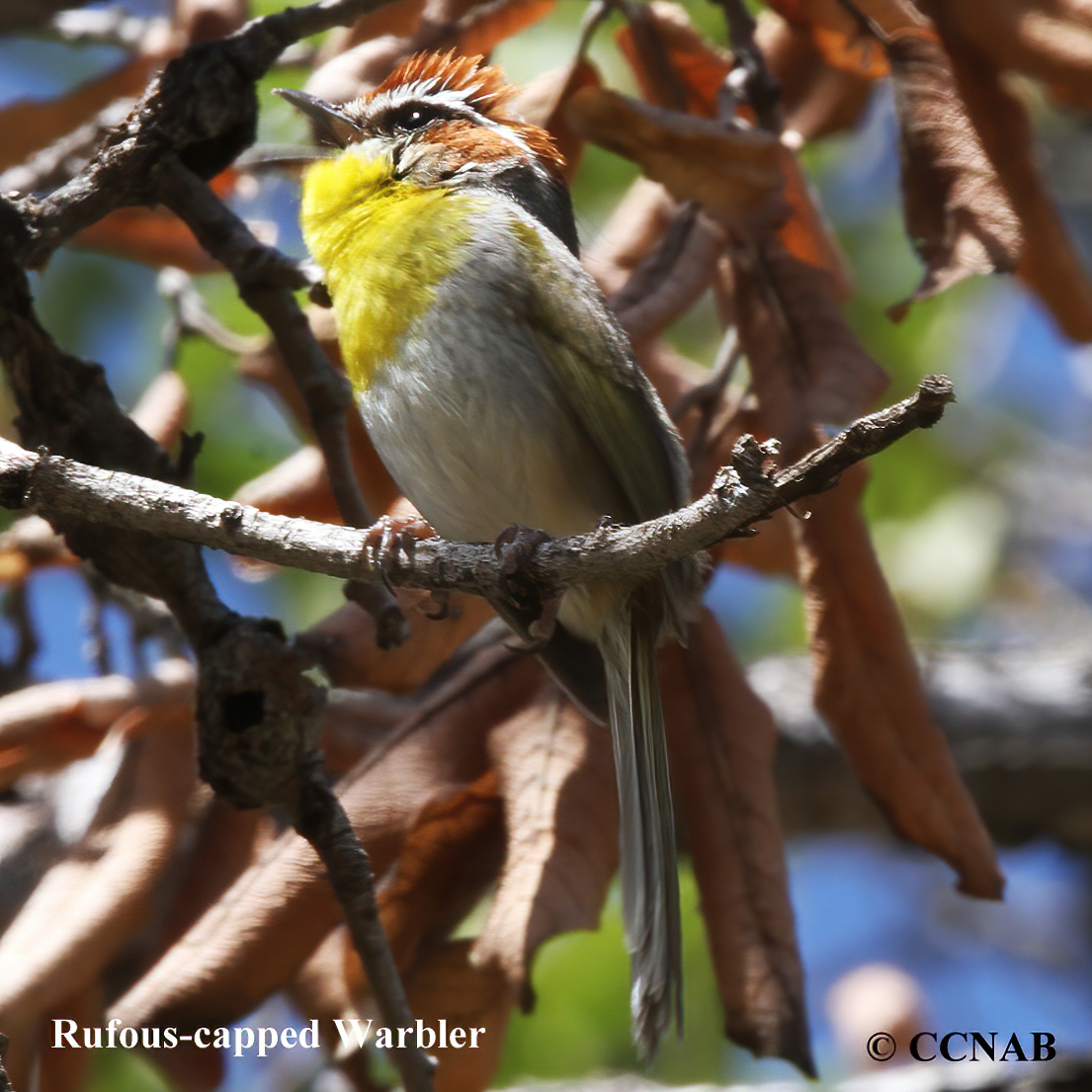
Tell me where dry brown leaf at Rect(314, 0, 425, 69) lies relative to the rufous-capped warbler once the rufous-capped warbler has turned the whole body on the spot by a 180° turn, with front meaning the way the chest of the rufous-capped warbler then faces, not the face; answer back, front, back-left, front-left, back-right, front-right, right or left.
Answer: front-left

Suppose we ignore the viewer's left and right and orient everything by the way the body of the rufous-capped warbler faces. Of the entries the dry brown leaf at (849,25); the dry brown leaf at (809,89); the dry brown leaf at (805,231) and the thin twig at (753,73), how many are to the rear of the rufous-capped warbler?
4

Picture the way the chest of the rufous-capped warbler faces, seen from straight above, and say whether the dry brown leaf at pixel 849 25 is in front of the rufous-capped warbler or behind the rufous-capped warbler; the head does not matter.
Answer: behind

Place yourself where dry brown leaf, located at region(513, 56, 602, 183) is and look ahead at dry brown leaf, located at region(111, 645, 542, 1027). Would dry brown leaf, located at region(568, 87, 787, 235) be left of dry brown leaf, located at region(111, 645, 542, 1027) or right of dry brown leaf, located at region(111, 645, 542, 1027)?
left

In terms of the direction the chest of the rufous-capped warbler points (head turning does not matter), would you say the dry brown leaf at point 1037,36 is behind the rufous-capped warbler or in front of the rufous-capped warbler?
behind

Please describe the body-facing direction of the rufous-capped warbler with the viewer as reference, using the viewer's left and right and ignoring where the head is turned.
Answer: facing the viewer and to the left of the viewer

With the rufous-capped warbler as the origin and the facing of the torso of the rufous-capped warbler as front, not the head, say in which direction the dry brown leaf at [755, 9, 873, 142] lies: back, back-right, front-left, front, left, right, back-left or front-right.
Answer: back

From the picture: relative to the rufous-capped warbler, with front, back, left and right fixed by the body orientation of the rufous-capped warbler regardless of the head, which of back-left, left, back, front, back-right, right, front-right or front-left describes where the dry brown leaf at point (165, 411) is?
right

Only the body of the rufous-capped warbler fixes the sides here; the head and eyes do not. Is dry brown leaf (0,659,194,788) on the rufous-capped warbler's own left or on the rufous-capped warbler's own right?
on the rufous-capped warbler's own right

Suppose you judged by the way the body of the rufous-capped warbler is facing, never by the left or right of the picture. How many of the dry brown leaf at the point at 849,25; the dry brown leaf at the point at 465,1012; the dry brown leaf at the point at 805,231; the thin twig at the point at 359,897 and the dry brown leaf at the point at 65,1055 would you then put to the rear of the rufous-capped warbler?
2

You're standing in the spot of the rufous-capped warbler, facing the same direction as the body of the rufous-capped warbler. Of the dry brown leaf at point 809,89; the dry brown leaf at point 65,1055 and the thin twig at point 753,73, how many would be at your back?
2

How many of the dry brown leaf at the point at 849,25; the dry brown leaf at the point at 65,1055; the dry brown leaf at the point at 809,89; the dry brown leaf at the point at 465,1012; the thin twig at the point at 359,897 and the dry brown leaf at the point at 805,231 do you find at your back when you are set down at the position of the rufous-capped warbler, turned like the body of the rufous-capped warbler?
3

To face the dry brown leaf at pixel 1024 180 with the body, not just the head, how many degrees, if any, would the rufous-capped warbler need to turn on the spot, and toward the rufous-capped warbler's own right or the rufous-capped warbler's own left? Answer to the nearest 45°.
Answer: approximately 135° to the rufous-capped warbler's own left
